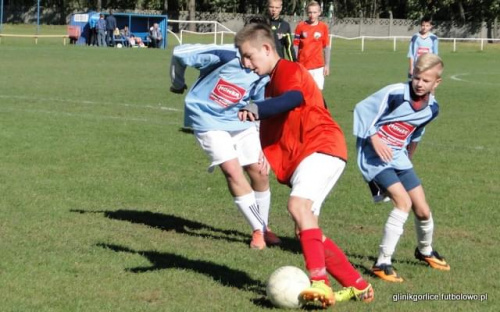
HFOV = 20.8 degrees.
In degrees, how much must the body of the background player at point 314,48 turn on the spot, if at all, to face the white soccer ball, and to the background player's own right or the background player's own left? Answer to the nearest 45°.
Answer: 0° — they already face it

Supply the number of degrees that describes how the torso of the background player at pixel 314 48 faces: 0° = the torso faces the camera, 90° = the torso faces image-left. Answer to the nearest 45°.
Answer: approximately 0°

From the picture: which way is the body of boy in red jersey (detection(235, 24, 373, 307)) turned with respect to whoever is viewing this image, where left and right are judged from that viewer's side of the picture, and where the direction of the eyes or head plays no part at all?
facing to the left of the viewer

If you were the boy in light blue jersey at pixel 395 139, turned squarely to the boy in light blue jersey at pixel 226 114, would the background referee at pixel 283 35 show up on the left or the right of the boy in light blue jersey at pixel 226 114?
right

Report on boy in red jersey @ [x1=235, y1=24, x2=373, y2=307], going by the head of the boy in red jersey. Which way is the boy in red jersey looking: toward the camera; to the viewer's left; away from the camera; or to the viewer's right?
to the viewer's left

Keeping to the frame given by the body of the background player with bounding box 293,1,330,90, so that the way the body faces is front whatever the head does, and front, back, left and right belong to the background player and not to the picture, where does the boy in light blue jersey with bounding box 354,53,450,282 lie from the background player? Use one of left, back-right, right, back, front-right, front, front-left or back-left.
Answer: front
